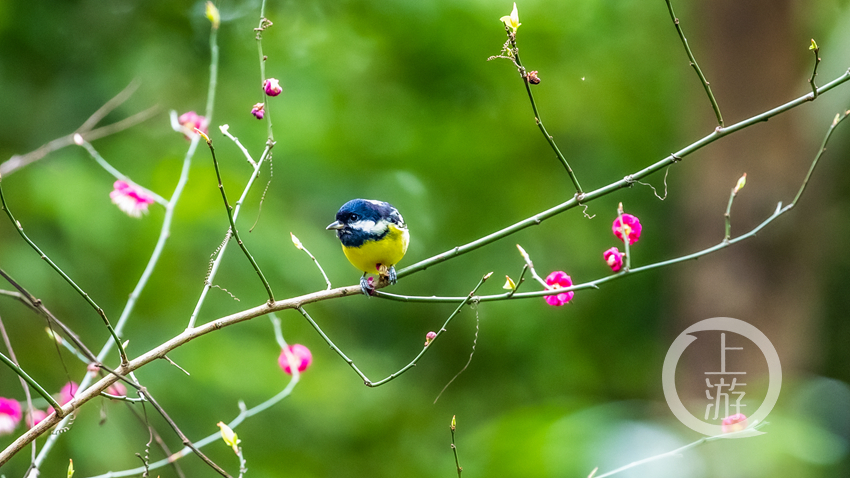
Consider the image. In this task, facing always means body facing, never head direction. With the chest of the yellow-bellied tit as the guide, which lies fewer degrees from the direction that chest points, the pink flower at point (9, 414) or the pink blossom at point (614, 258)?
the pink flower

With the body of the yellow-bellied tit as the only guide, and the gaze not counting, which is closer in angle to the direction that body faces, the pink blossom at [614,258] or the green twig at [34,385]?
the green twig

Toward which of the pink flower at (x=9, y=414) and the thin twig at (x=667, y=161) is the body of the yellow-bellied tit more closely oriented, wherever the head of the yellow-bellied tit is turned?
the pink flower

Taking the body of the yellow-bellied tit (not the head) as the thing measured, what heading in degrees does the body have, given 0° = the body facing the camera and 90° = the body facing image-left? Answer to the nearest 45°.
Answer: approximately 45°

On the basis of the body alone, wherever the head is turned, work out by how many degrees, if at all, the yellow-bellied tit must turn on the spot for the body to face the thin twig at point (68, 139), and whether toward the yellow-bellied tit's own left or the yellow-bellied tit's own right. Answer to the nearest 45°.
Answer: approximately 45° to the yellow-bellied tit's own right
